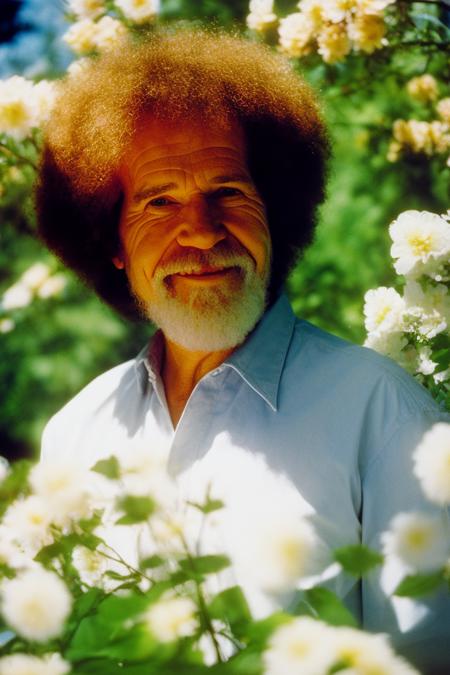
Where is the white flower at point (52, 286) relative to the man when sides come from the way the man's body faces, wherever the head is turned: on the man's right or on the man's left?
on the man's right

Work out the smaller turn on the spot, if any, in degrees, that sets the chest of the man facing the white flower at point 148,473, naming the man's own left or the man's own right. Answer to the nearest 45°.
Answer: approximately 45° to the man's own left

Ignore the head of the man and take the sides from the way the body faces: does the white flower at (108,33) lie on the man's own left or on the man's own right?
on the man's own right

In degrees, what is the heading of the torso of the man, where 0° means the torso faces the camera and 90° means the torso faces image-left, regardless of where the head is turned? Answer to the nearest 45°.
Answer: approximately 45°

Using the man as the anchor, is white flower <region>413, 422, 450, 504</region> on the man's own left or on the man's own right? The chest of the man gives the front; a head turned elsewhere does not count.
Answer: on the man's own left

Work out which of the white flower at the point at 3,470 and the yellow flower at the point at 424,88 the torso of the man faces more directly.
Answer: the white flower
